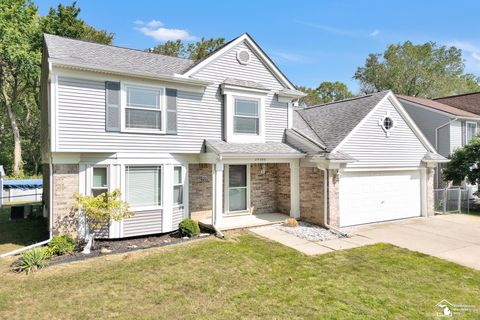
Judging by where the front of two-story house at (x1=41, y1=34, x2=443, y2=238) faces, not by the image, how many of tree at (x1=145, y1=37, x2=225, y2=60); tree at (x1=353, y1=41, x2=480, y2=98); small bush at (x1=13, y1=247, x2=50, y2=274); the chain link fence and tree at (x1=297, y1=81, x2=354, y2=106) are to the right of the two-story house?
1

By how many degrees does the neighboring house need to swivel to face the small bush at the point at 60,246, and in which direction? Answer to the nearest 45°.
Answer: approximately 90° to its right

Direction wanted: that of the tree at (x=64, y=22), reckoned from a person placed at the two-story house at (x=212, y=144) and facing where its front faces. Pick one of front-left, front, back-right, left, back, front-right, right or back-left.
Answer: back

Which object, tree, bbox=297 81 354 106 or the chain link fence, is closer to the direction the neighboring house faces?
the chain link fence

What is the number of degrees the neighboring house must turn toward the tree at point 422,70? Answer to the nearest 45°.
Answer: approximately 135° to its left

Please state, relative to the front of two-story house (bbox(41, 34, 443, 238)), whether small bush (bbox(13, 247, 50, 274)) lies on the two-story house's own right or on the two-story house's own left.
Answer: on the two-story house's own right

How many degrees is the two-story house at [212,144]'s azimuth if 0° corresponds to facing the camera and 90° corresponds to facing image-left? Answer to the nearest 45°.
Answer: approximately 315°

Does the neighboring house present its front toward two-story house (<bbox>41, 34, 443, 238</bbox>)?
no

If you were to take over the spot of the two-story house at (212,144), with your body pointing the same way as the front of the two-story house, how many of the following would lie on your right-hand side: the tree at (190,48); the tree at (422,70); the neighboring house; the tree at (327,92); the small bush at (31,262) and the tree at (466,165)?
1

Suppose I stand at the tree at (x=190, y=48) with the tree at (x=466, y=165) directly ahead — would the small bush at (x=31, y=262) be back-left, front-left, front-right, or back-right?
front-right

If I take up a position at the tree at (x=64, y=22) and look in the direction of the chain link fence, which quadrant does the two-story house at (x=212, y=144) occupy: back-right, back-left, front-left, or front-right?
front-right

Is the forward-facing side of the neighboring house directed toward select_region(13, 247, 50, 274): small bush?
no

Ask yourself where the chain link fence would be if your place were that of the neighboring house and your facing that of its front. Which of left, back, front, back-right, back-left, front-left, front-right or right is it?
front-right

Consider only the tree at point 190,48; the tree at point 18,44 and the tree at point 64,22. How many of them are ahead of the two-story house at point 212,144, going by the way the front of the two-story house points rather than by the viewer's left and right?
0

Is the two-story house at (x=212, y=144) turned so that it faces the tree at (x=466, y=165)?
no

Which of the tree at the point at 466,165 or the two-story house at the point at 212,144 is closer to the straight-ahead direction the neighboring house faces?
the tree

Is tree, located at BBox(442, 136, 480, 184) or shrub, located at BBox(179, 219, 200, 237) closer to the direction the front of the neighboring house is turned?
the tree

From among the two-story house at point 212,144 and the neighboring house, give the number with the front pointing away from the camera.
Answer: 0
